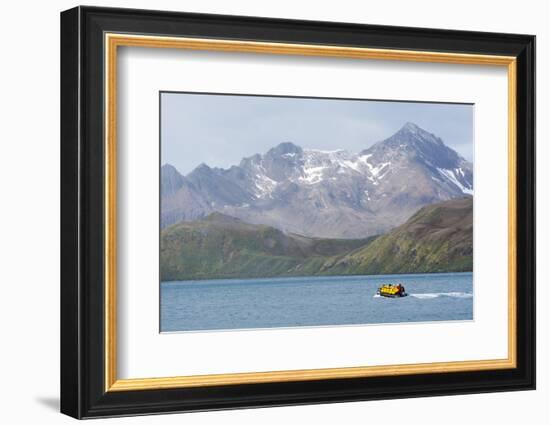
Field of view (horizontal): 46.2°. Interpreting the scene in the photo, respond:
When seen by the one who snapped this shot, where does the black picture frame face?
facing the viewer and to the right of the viewer
